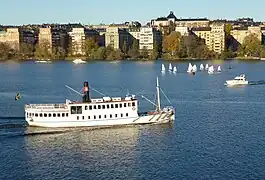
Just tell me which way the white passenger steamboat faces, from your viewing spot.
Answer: facing to the right of the viewer
